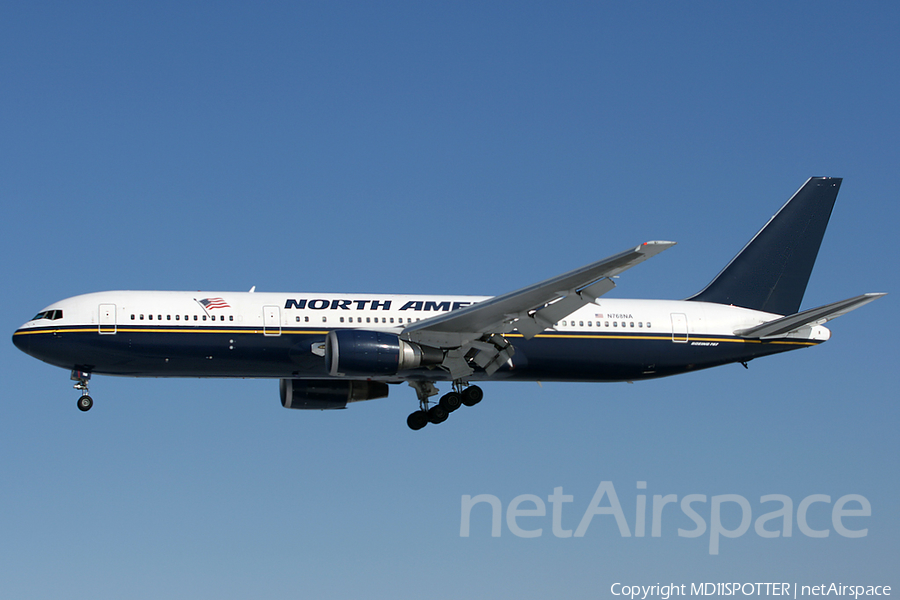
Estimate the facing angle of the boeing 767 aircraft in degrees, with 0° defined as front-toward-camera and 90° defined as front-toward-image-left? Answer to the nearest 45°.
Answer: approximately 90°
